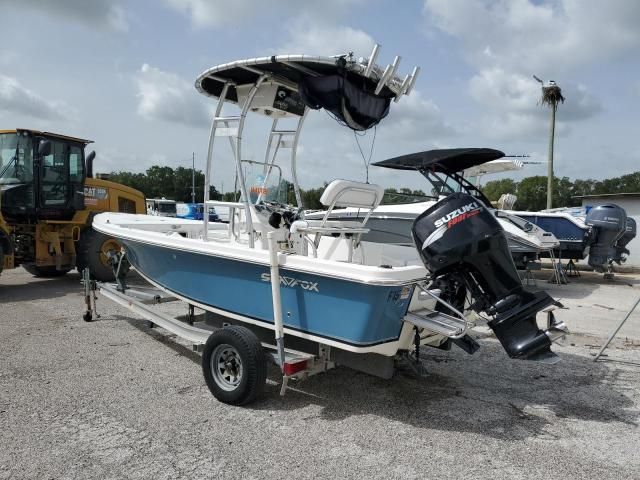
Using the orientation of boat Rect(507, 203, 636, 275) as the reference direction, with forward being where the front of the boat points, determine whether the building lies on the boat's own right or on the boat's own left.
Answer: on the boat's own right

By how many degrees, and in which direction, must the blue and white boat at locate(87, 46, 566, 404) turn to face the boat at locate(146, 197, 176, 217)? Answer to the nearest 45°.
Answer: approximately 45° to its right

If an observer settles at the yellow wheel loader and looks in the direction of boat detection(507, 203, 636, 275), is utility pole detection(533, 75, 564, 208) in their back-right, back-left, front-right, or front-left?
front-left

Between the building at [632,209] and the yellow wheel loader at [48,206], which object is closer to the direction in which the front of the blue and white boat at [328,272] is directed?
the yellow wheel loader

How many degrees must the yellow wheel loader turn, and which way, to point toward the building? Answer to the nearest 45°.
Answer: approximately 135° to its left

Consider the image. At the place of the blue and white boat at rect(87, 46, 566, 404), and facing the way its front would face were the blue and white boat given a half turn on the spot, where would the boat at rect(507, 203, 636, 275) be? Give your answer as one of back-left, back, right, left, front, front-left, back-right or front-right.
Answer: left

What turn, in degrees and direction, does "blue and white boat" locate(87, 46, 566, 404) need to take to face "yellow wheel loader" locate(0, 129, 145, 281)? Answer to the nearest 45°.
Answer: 0° — it already faces it

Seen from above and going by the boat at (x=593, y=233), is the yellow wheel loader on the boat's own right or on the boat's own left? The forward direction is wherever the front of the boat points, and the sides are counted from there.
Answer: on the boat's own left

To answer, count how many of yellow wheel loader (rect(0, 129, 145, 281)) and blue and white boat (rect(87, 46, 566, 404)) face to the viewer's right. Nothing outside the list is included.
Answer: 0

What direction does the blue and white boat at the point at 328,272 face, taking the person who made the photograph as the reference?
facing away from the viewer and to the left of the viewer

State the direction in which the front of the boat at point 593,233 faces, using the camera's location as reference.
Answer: facing away from the viewer and to the left of the viewer
